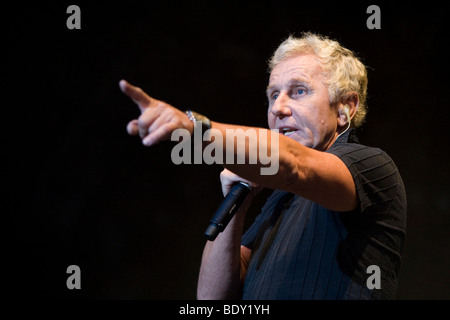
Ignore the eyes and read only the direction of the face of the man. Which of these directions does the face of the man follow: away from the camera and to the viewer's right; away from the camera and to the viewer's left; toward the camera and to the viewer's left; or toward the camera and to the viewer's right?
toward the camera and to the viewer's left

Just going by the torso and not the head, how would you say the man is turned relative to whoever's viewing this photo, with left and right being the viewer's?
facing the viewer and to the left of the viewer
